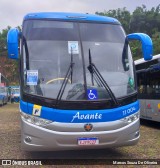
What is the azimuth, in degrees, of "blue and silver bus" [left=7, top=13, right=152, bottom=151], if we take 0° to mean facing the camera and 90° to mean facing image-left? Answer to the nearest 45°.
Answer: approximately 0°

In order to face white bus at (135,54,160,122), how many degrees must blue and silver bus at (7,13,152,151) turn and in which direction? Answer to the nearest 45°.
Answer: approximately 135° to its left
